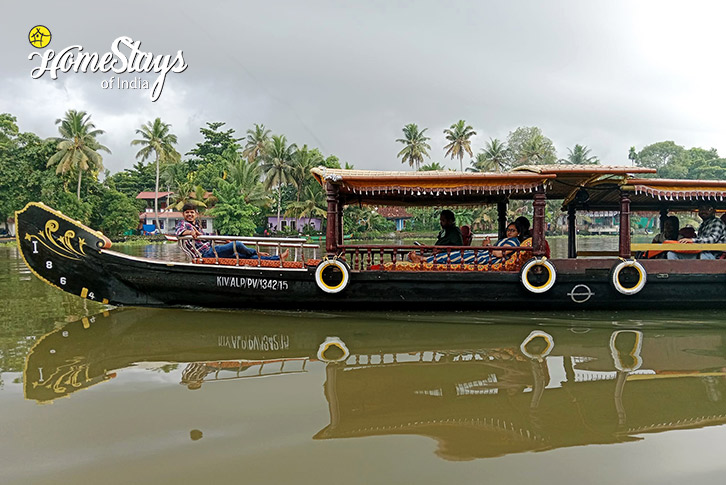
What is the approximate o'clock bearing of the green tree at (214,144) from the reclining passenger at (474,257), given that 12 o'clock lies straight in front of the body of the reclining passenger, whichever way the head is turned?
The green tree is roughly at 2 o'clock from the reclining passenger.

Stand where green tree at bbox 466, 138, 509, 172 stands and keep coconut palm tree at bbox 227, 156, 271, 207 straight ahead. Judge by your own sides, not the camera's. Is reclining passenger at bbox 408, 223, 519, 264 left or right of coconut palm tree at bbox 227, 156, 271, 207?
left

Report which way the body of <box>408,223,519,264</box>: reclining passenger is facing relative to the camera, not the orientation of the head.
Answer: to the viewer's left

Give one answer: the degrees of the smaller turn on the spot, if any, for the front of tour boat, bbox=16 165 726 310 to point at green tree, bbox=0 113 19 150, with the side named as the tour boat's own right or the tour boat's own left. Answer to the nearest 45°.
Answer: approximately 45° to the tour boat's own right

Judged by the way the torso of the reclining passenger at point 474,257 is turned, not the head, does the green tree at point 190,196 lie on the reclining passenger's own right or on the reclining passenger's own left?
on the reclining passenger's own right

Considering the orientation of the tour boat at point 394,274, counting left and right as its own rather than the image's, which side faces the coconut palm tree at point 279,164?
right

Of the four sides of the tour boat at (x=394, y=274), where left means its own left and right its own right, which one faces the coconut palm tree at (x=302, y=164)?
right

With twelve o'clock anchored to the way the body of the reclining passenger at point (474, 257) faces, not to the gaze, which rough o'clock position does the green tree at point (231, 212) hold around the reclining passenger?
The green tree is roughly at 2 o'clock from the reclining passenger.

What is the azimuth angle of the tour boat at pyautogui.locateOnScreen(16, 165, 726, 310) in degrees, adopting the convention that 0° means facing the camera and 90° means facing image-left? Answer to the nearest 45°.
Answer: approximately 90°

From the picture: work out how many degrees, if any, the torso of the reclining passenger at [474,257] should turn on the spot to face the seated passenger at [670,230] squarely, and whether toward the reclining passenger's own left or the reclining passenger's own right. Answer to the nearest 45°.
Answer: approximately 135° to the reclining passenger's own right
